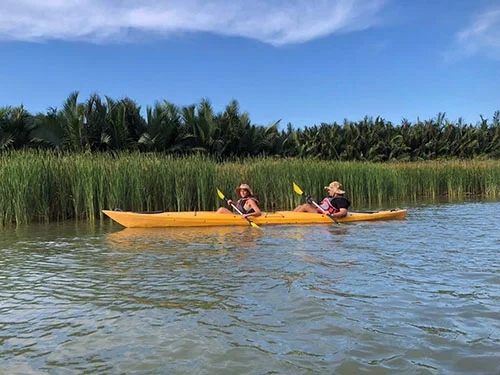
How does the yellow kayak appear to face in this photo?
to the viewer's left

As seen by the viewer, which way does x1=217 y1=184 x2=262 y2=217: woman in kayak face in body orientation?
to the viewer's left

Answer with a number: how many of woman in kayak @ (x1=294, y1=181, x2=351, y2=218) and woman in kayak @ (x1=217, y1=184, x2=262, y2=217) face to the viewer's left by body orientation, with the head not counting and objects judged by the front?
2

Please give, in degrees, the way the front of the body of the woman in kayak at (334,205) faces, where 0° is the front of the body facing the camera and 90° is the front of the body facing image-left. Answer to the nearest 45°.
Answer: approximately 90°

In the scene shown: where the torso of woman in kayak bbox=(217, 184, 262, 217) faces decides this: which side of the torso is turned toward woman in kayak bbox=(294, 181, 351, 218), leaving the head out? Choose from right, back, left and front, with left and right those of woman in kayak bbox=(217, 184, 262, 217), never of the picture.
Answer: back
